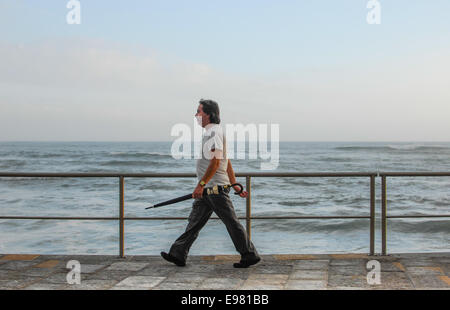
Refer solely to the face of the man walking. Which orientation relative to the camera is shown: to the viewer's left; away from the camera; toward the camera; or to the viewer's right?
to the viewer's left

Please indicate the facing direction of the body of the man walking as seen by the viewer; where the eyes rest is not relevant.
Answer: to the viewer's left
